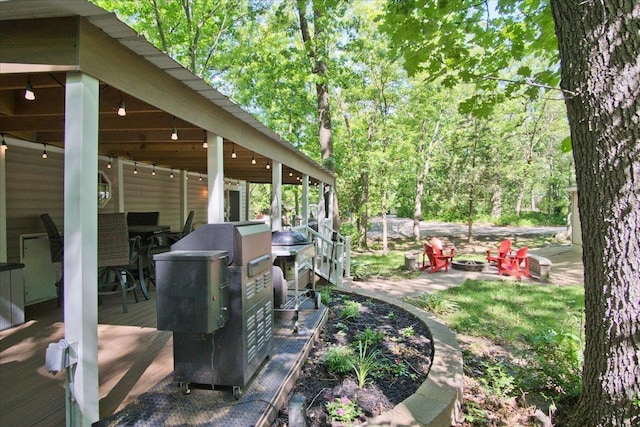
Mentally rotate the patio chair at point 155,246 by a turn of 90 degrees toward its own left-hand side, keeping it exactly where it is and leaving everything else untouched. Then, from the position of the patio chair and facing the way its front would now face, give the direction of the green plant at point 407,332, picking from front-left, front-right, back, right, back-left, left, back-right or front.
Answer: front-left

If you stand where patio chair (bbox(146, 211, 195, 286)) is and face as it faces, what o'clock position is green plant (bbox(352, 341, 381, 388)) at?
The green plant is roughly at 8 o'clock from the patio chair.

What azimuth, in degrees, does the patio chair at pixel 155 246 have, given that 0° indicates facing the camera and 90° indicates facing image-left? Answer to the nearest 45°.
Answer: approximately 90°

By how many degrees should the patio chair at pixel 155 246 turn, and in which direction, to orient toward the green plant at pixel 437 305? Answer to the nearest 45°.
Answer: approximately 135° to its left

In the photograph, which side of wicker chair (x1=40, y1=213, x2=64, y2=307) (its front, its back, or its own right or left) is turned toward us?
right

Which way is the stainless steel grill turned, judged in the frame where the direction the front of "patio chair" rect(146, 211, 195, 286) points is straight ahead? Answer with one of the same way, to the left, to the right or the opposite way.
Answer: the same way

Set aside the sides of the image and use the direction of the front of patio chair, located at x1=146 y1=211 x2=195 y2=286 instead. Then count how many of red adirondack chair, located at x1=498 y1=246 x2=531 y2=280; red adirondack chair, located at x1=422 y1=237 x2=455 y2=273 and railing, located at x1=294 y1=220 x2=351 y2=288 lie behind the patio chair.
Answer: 3

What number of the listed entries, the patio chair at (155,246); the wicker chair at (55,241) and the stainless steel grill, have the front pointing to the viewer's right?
1

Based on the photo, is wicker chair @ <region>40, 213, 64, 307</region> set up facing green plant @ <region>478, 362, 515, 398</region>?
no

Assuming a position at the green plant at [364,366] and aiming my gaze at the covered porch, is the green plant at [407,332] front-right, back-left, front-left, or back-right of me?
back-right

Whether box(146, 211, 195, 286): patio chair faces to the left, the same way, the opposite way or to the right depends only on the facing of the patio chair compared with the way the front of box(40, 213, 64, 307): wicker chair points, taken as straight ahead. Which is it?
the opposite way

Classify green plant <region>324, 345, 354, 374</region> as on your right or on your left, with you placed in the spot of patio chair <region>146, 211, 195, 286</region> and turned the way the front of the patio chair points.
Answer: on your left

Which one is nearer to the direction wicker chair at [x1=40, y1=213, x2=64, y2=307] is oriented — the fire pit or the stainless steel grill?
the fire pit

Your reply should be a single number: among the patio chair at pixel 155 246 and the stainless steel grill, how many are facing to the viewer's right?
0

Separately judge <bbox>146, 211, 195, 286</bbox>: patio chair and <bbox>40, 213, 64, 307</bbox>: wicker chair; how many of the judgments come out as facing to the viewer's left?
1

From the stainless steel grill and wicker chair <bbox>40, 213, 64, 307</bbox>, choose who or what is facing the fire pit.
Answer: the wicker chair

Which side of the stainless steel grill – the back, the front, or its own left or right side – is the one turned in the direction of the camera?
left

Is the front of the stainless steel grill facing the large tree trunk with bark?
no
